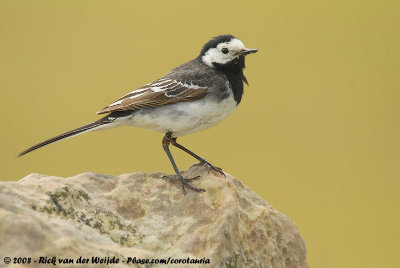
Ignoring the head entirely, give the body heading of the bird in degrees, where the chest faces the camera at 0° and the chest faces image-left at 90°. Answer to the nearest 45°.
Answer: approximately 270°
